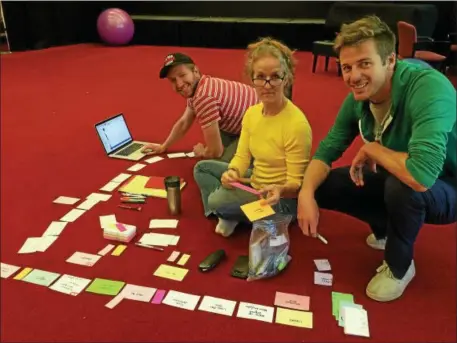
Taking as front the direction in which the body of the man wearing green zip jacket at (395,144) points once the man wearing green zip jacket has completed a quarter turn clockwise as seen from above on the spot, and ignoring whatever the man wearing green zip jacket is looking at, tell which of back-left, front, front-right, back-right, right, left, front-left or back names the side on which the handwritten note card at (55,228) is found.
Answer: front-left

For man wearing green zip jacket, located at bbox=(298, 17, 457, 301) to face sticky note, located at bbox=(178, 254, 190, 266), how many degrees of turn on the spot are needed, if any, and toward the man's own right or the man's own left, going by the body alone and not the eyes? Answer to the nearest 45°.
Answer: approximately 45° to the man's own right

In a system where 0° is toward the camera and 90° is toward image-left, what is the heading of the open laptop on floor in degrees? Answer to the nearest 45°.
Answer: approximately 315°

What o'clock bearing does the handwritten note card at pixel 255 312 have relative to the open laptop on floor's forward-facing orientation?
The handwritten note card is roughly at 1 o'clock from the open laptop on floor.

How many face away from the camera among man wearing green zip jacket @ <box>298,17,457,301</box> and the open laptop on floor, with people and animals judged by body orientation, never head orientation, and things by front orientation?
0
